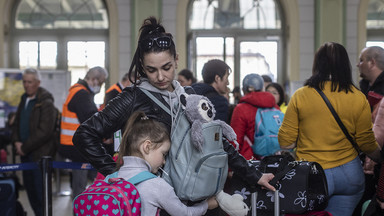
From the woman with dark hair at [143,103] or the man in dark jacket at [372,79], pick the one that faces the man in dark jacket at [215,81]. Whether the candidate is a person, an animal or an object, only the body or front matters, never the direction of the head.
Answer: the man in dark jacket at [372,79]

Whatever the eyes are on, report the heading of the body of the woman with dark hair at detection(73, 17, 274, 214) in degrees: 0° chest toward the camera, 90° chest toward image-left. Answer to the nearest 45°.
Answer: approximately 315°

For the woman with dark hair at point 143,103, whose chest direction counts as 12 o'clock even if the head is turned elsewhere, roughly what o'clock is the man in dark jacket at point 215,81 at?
The man in dark jacket is roughly at 8 o'clock from the woman with dark hair.

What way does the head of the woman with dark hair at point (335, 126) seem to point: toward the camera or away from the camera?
away from the camera

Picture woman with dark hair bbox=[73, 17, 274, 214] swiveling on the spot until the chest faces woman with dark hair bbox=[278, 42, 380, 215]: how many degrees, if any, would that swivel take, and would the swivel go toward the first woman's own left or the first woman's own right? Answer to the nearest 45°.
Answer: approximately 90° to the first woman's own left

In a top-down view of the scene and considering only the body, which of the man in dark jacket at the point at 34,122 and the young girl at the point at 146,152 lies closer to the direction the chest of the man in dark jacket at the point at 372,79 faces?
the man in dark jacket

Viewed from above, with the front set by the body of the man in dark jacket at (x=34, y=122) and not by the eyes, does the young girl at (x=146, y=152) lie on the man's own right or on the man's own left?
on the man's own left

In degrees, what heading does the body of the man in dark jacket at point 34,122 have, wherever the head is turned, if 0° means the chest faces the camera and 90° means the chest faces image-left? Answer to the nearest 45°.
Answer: approximately 45°

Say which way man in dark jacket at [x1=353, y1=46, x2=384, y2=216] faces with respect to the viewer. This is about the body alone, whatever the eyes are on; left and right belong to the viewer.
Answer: facing to the left of the viewer

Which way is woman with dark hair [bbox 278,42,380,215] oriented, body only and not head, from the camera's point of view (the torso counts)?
away from the camera
